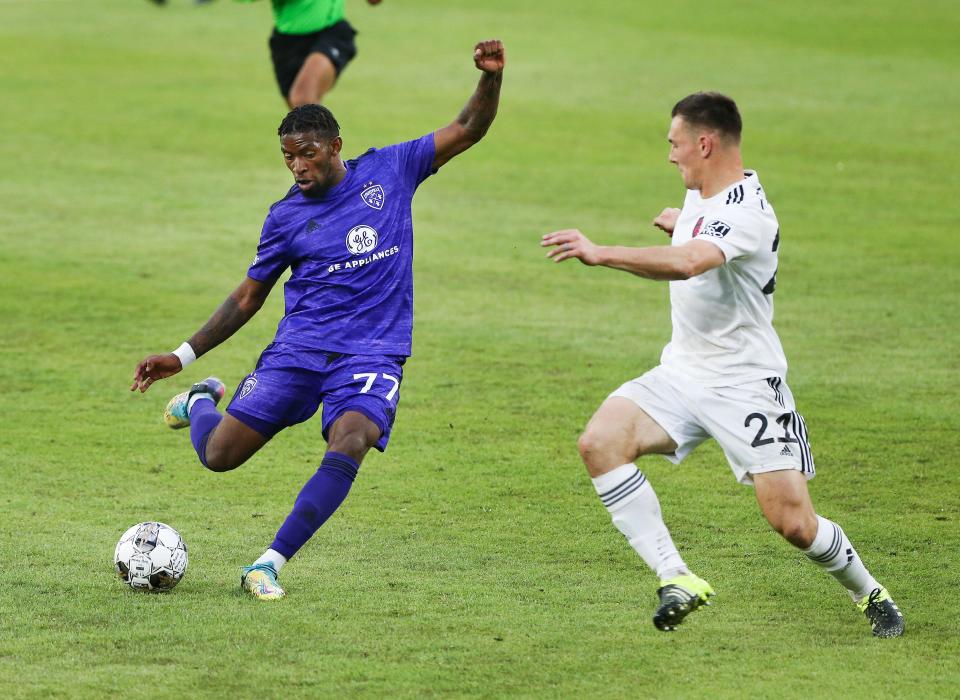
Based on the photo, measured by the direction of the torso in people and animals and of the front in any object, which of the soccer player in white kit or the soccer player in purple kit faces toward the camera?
the soccer player in purple kit

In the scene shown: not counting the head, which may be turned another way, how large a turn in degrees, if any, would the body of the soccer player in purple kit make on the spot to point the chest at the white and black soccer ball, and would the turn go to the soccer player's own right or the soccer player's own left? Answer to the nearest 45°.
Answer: approximately 45° to the soccer player's own right

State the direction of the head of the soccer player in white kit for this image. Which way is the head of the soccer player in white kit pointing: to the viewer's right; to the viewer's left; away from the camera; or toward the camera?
to the viewer's left

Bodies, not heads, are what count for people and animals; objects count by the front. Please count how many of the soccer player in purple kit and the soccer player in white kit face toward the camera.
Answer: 1

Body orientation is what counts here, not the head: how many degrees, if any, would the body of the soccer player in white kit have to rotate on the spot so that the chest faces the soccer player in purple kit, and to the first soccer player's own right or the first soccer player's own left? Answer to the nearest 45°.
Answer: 0° — they already face them

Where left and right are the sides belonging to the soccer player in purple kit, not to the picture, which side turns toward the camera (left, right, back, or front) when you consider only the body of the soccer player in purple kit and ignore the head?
front

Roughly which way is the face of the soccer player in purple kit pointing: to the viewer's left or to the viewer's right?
to the viewer's left

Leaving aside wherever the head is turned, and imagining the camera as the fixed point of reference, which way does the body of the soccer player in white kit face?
to the viewer's left

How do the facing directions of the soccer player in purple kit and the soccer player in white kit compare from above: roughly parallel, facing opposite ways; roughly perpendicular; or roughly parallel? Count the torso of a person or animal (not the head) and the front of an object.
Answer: roughly perpendicular
